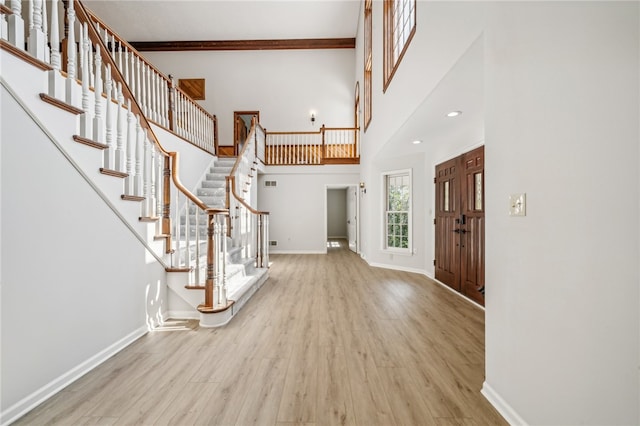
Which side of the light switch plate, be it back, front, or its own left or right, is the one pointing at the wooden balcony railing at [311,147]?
right

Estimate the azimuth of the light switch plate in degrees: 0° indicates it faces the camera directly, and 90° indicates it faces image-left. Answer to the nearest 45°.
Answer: approximately 45°

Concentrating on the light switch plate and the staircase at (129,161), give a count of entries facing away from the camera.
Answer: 0

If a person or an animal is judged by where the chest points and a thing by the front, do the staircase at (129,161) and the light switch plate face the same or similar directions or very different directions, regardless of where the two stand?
very different directions

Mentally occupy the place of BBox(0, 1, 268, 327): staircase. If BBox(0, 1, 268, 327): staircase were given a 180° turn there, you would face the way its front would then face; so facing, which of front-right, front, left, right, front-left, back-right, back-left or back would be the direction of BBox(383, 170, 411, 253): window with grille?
back-right

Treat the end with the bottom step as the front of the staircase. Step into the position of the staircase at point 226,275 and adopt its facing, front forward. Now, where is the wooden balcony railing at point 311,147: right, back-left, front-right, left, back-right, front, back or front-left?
left

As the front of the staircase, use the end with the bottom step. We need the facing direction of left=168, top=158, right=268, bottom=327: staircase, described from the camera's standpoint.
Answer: facing the viewer and to the right of the viewer

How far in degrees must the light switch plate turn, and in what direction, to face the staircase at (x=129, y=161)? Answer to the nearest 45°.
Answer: approximately 45° to its right

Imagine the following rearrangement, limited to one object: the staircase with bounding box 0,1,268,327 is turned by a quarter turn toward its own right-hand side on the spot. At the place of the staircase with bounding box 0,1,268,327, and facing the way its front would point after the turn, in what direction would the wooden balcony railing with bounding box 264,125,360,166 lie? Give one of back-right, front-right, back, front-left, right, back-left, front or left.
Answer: back

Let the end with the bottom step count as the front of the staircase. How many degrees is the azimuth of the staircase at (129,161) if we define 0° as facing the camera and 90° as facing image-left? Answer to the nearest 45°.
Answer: approximately 315°

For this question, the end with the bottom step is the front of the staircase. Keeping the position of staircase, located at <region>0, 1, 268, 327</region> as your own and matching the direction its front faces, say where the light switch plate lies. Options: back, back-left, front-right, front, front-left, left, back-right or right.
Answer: front
